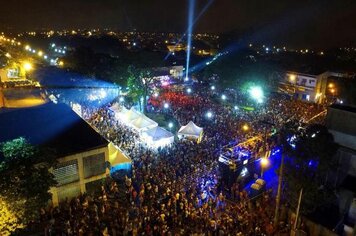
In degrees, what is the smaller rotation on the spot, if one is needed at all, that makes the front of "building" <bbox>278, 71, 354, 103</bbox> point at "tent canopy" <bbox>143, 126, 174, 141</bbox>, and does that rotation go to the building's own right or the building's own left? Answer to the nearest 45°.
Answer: approximately 45° to the building's own left

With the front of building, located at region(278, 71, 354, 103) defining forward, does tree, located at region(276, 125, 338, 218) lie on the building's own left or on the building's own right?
on the building's own left

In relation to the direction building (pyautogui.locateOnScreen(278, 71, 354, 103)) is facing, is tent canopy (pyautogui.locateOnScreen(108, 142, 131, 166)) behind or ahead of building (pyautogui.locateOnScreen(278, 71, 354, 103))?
ahead

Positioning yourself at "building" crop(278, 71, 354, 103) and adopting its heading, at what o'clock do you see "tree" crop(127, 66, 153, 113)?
The tree is roughly at 12 o'clock from the building.

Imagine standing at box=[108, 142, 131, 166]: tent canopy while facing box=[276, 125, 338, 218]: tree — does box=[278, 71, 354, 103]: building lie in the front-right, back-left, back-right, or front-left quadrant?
front-left

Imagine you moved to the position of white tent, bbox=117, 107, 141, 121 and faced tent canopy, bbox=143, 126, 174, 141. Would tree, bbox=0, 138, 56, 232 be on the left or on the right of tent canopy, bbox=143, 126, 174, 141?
right

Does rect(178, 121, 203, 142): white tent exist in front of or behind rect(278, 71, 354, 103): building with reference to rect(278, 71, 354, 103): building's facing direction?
in front

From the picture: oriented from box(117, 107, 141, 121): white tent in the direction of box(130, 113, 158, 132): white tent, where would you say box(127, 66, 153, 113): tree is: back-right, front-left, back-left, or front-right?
back-left
